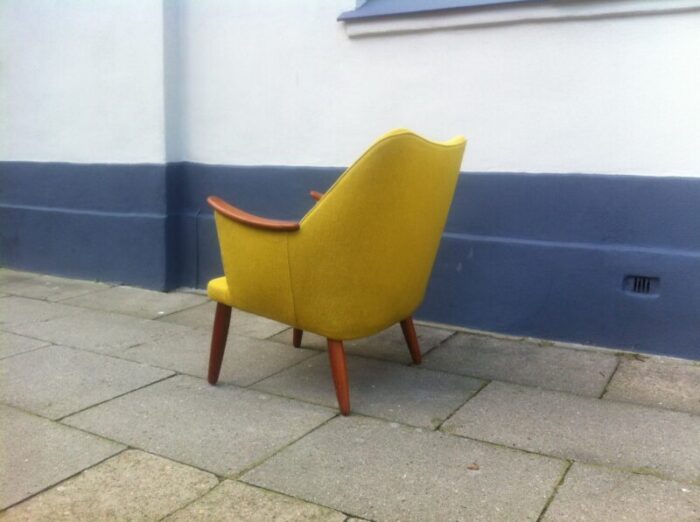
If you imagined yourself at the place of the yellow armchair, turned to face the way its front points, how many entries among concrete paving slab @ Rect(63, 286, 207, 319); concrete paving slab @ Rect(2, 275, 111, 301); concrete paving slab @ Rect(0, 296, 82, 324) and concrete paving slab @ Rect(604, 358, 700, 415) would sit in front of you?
3

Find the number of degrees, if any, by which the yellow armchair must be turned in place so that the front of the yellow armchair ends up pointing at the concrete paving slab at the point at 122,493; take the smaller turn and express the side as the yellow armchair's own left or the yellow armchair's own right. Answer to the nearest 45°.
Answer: approximately 90° to the yellow armchair's own left

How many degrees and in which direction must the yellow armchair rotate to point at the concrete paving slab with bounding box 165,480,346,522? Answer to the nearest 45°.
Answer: approximately 135° to its left

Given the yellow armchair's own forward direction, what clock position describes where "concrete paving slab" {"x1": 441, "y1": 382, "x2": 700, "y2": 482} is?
The concrete paving slab is roughly at 5 o'clock from the yellow armchair.

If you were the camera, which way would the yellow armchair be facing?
facing away from the viewer and to the left of the viewer

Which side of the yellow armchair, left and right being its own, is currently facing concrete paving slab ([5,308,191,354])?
front

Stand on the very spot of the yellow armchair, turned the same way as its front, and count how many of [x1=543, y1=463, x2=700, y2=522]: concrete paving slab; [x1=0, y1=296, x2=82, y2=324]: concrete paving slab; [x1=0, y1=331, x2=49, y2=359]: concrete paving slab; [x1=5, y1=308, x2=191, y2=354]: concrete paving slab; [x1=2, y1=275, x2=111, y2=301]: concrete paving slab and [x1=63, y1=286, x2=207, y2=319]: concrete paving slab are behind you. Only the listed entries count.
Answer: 1

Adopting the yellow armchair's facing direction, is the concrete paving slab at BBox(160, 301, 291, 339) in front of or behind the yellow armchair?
in front

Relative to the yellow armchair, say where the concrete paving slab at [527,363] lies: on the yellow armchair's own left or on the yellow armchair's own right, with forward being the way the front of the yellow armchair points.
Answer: on the yellow armchair's own right

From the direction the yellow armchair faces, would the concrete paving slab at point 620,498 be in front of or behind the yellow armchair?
behind

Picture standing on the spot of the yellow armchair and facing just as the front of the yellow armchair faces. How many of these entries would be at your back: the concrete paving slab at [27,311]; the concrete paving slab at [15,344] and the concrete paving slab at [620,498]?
1

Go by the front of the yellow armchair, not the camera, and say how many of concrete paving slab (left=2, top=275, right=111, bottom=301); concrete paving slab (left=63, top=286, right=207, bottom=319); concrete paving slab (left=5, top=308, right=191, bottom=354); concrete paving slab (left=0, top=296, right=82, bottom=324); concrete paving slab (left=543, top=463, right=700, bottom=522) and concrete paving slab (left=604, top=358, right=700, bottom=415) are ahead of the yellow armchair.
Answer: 4

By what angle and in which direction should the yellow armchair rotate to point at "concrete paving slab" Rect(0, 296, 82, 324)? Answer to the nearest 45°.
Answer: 0° — it already faces it

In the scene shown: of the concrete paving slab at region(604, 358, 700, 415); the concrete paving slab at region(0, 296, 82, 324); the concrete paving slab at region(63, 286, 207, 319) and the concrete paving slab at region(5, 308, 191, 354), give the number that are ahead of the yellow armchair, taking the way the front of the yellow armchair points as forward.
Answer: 3

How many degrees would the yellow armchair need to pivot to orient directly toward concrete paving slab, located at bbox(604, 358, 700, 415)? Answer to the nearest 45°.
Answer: approximately 135° to its right

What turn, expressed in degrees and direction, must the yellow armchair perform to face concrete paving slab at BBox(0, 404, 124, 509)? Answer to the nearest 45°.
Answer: approximately 45° to its left

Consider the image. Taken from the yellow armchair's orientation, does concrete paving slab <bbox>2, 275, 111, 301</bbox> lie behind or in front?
in front

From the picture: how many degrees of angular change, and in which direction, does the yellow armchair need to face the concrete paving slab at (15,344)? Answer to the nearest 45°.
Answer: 0° — it already faces it
